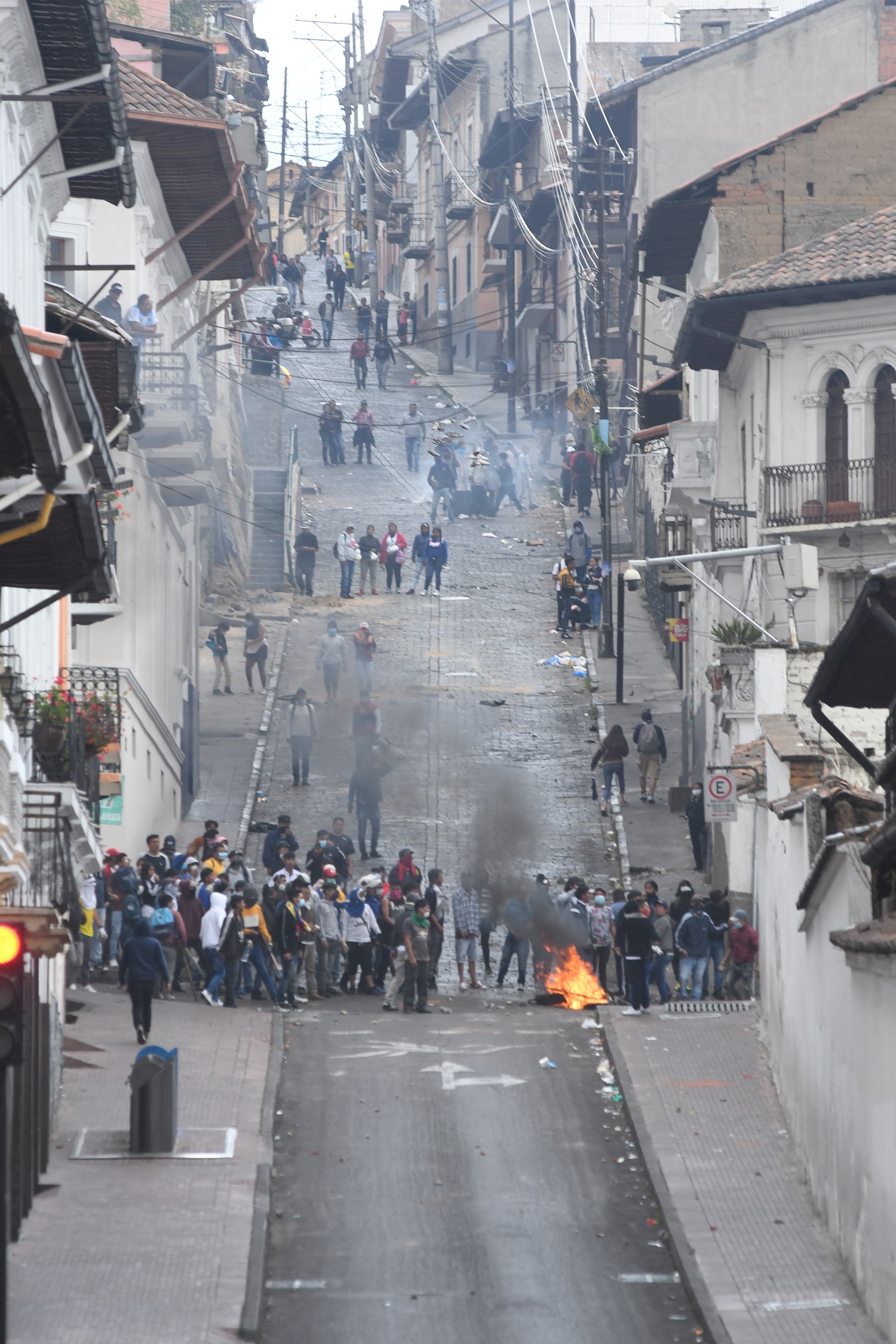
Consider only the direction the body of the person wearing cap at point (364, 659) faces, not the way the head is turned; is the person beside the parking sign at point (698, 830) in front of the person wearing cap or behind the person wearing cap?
in front

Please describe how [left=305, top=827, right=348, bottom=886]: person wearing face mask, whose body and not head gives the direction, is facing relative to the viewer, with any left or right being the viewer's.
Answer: facing the viewer

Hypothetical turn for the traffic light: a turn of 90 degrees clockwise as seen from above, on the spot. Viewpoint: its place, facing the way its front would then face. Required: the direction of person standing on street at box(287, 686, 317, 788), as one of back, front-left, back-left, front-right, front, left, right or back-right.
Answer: right

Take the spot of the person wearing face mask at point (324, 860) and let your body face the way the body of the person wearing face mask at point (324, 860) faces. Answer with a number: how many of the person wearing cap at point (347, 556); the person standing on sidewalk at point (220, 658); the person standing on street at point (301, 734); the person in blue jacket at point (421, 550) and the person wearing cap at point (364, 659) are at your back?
5

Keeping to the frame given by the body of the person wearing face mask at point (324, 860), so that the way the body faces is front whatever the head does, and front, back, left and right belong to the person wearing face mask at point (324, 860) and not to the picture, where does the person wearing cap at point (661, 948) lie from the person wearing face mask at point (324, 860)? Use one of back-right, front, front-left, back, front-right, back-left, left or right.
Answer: front-left

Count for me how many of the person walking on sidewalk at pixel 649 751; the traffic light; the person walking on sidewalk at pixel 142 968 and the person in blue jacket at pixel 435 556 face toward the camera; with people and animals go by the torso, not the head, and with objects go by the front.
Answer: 2

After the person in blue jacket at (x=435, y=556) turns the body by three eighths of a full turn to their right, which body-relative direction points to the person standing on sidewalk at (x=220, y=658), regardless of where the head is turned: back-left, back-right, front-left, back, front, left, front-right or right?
left

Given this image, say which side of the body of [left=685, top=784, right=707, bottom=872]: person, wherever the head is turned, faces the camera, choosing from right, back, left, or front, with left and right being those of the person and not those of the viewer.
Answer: front

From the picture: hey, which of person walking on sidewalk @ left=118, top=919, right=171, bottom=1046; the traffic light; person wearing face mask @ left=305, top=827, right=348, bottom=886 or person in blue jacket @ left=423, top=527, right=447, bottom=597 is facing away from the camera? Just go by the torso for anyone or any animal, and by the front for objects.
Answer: the person walking on sidewalk

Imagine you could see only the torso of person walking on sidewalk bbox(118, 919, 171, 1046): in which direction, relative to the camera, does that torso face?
away from the camera

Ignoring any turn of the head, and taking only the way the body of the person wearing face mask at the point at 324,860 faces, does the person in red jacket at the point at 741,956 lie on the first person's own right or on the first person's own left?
on the first person's own left

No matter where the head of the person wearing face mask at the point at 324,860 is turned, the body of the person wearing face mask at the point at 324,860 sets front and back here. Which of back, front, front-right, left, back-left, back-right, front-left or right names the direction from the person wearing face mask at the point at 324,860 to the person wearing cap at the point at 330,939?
front

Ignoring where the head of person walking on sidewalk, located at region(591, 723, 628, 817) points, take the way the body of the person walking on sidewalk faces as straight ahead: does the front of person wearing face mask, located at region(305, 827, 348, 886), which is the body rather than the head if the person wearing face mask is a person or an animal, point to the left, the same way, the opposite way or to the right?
the opposite way
